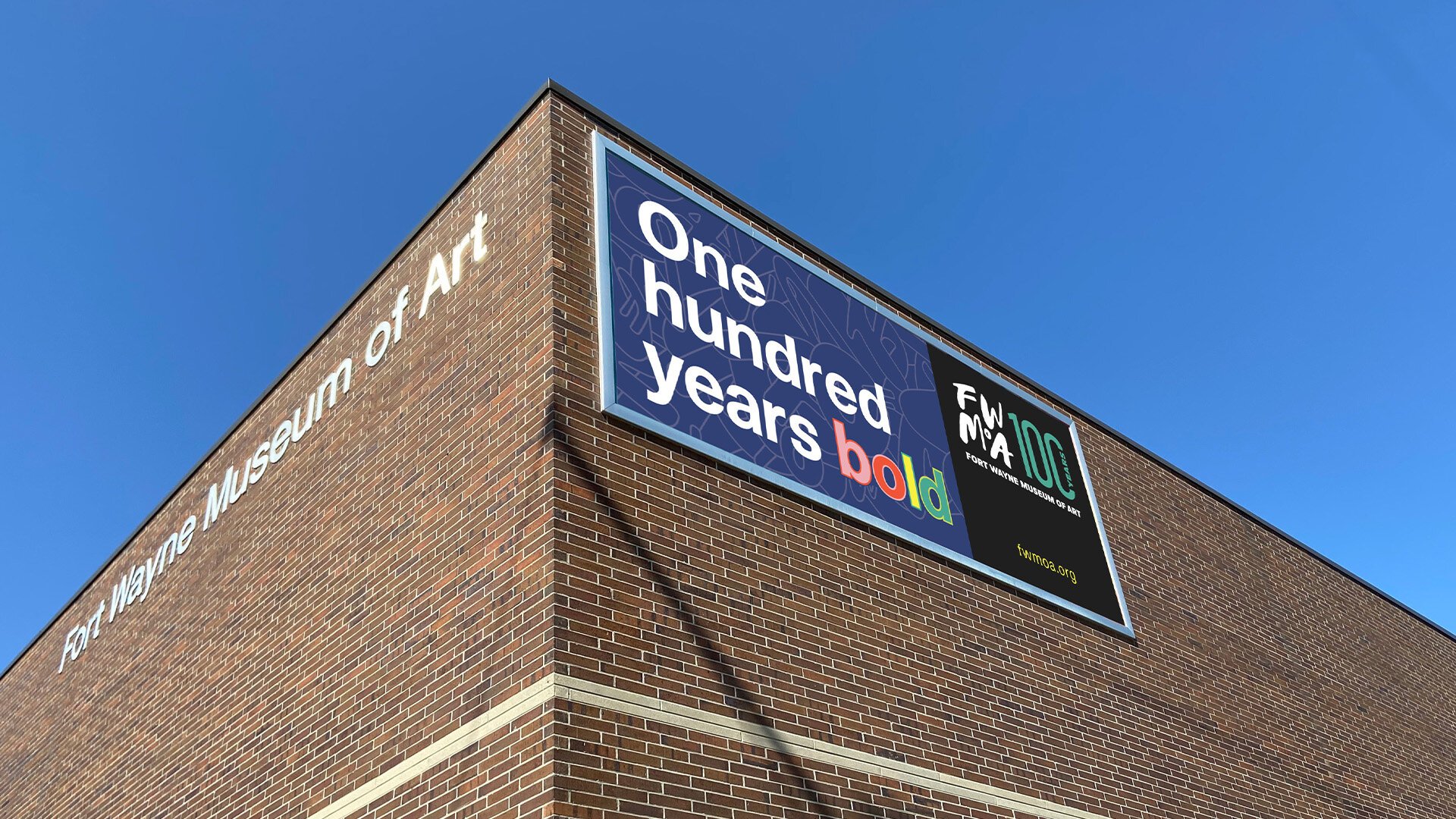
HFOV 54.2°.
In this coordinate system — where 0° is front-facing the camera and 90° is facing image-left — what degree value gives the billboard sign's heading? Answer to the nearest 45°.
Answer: approximately 315°
